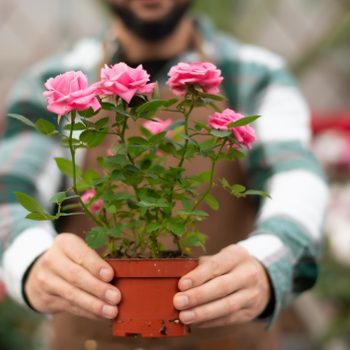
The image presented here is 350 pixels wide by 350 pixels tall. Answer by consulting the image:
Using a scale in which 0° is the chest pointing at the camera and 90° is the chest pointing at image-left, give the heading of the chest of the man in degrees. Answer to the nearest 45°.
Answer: approximately 0°
